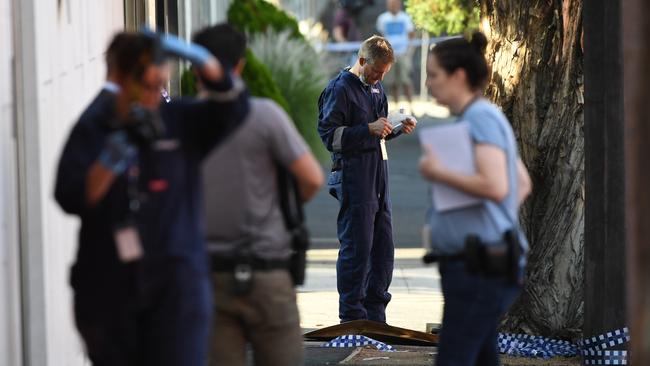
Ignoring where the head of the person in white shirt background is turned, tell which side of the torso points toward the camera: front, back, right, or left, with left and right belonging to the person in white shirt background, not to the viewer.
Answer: front

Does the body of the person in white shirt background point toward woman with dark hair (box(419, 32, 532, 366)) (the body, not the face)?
yes

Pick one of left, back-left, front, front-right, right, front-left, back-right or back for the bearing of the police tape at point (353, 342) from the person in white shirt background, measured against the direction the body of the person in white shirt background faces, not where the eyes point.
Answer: front

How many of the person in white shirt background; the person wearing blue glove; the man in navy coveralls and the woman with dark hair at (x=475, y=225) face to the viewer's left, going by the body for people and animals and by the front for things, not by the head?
1

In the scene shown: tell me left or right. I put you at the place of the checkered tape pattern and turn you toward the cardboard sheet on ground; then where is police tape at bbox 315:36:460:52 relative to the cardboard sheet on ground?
right

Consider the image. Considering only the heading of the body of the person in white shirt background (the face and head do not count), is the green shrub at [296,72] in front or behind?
in front

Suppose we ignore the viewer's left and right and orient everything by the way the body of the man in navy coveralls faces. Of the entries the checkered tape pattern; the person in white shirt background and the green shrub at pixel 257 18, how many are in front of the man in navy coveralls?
1

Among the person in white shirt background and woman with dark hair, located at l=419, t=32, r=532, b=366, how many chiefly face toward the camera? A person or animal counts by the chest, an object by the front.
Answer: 1

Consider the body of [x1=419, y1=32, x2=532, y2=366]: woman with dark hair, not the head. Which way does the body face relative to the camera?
to the viewer's left

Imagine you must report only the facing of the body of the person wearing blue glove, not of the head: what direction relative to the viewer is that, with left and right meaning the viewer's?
facing the viewer and to the right of the viewer

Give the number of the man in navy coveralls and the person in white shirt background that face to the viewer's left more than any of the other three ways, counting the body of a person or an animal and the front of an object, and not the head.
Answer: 0

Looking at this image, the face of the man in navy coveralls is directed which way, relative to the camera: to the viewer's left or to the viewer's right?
to the viewer's right

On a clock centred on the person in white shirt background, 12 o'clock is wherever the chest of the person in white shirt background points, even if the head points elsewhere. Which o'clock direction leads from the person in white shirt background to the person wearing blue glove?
The person wearing blue glove is roughly at 12 o'clock from the person in white shirt background.

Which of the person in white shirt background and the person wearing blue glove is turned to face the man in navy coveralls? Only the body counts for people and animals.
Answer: the person in white shirt background

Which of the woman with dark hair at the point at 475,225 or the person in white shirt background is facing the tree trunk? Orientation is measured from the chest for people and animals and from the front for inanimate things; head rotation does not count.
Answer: the person in white shirt background

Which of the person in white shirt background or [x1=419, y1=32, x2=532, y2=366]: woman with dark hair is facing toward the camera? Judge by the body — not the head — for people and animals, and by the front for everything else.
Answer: the person in white shirt background
